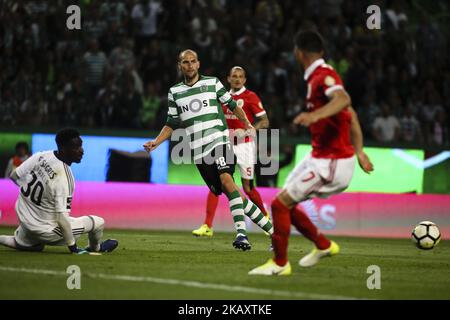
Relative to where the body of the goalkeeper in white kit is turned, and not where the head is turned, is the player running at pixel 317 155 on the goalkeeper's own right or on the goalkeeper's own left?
on the goalkeeper's own right

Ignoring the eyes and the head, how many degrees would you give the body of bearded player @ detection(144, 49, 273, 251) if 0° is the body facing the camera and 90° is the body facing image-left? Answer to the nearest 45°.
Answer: approximately 0°

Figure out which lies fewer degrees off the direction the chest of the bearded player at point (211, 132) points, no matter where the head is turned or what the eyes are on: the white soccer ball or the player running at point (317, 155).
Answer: the player running

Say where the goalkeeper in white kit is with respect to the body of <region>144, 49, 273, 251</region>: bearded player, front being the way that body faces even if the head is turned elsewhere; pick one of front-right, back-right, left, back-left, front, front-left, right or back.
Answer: front-right

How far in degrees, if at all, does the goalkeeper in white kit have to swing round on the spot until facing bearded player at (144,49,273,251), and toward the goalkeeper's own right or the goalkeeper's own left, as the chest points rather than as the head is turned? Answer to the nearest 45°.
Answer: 0° — they already face them

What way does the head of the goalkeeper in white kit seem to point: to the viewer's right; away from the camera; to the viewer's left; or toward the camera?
to the viewer's right

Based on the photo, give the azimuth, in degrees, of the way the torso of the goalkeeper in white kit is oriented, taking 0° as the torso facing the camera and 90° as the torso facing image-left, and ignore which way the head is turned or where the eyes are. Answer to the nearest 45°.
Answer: approximately 225°
